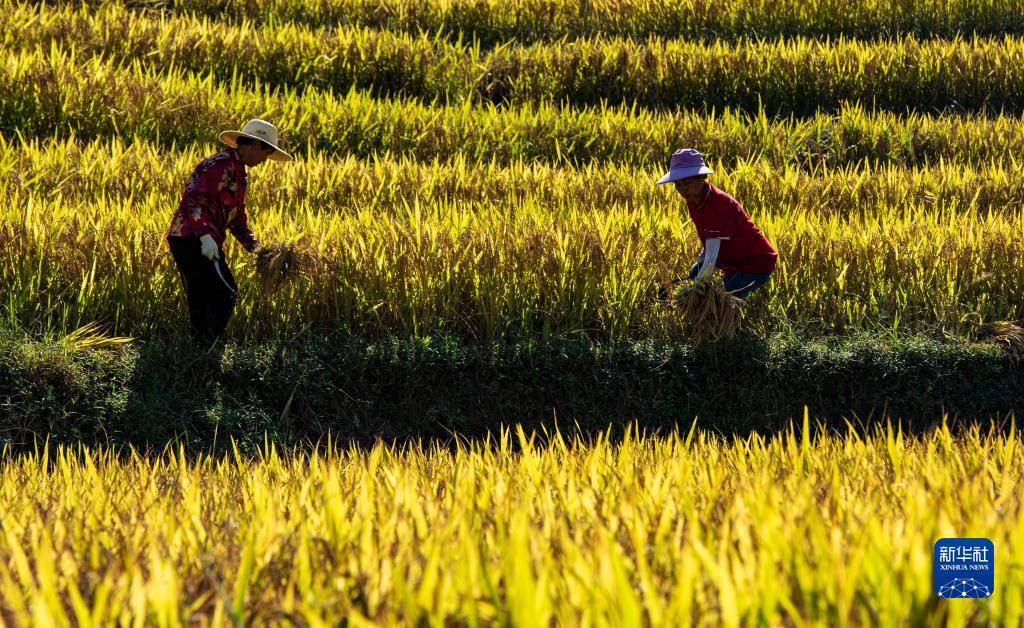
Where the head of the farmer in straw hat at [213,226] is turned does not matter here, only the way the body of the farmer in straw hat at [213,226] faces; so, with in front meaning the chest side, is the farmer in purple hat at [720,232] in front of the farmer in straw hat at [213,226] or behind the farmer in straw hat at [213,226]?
in front

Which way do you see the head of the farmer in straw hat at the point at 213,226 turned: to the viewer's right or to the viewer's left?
to the viewer's right

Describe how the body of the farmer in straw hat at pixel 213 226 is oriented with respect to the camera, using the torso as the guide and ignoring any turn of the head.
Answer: to the viewer's right

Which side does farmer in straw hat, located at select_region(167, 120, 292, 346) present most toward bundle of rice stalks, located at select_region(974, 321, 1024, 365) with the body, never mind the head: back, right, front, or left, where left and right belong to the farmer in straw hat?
front
